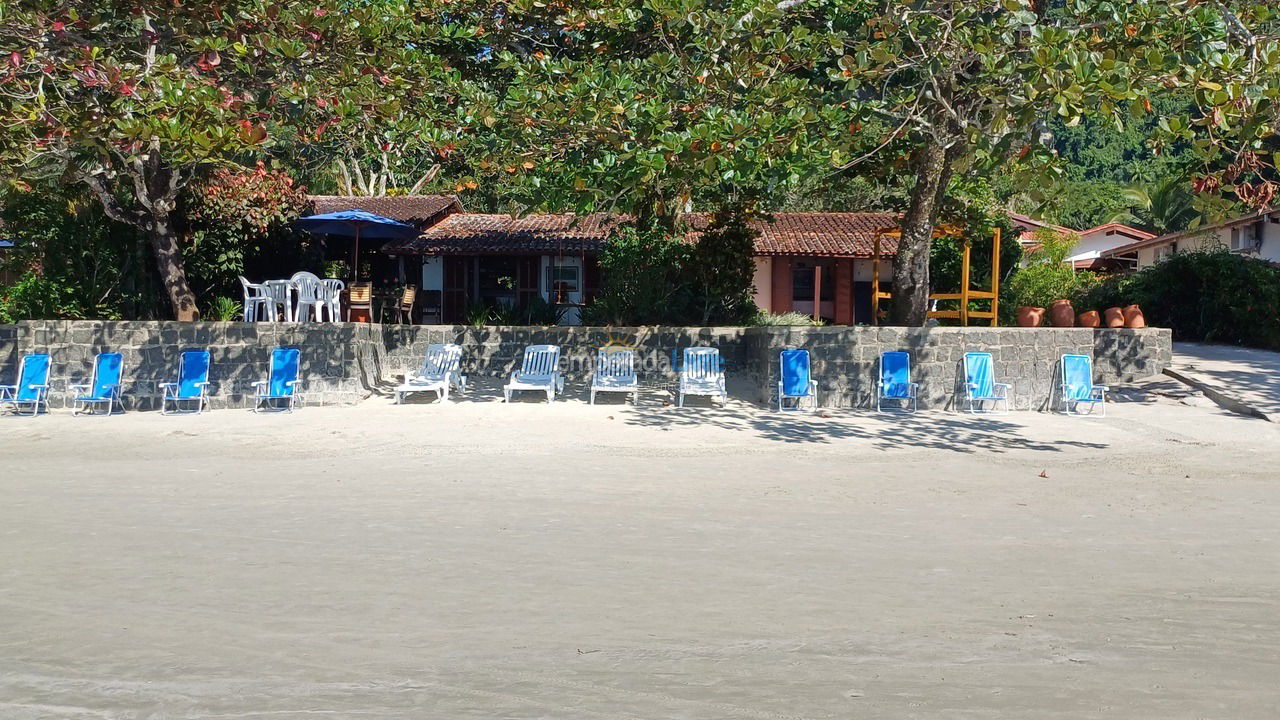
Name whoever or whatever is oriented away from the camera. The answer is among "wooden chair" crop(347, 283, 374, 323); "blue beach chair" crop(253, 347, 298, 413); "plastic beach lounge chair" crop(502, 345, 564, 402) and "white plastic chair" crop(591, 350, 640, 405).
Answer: the wooden chair

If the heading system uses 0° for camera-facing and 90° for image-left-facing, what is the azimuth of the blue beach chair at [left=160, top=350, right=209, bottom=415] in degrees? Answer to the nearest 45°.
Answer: approximately 45°

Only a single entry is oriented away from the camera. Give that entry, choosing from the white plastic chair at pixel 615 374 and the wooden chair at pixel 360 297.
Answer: the wooden chair

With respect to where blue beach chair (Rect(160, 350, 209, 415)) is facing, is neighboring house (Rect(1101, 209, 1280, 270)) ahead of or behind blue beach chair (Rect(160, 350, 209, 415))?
behind

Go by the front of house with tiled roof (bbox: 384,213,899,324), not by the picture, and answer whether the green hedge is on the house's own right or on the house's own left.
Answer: on the house's own left

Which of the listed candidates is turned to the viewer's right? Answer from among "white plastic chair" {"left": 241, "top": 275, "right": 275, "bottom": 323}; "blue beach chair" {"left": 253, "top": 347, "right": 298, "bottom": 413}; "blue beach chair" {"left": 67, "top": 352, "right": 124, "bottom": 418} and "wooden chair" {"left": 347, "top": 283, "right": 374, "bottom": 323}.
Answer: the white plastic chair

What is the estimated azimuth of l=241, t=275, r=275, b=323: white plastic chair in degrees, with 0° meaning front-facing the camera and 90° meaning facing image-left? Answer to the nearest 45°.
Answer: approximately 270°

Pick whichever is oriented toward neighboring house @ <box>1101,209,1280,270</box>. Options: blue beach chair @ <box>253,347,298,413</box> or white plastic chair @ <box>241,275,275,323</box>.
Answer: the white plastic chair

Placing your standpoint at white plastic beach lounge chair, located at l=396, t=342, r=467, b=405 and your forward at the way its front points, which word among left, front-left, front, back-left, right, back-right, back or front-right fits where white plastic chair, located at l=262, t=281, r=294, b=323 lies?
right

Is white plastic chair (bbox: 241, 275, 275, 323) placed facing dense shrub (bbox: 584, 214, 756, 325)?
yes

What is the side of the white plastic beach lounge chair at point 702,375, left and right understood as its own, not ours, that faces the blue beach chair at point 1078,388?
left
